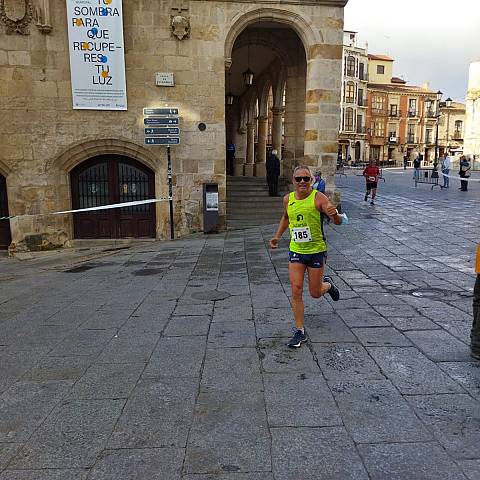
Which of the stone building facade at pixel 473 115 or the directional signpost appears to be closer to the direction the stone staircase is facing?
the directional signpost

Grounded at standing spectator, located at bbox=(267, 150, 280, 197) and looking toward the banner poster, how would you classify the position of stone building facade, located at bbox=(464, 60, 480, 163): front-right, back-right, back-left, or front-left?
back-right

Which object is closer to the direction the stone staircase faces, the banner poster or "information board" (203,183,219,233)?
the information board

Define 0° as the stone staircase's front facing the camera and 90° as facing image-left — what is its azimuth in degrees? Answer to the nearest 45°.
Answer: approximately 0°

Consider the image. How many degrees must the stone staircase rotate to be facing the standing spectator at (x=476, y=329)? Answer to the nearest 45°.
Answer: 0° — it already faces them

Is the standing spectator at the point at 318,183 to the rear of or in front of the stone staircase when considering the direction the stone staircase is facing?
in front

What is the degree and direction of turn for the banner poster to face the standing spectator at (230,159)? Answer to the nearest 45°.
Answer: approximately 135° to its left

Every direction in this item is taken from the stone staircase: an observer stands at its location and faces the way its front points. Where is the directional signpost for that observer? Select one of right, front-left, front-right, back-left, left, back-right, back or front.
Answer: front-right

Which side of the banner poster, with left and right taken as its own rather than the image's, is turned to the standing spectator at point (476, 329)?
front

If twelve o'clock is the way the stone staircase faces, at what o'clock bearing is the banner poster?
The banner poster is roughly at 2 o'clock from the stone staircase.
